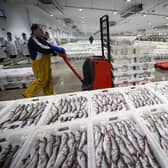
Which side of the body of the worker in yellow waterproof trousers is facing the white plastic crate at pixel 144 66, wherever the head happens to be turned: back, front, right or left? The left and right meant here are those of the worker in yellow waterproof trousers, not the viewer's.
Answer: front

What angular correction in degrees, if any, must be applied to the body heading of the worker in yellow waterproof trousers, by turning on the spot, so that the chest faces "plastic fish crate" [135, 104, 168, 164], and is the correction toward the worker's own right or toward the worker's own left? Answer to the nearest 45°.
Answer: approximately 90° to the worker's own right

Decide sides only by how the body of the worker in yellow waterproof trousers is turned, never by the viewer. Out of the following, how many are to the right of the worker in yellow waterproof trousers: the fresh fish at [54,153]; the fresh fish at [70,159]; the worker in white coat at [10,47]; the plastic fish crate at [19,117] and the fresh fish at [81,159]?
4

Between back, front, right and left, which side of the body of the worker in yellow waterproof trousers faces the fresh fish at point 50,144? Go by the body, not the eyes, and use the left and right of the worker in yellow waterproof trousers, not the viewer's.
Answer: right

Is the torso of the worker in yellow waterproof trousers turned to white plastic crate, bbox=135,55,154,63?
yes

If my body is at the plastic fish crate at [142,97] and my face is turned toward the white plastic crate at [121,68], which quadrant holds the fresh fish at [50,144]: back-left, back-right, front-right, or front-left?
back-left

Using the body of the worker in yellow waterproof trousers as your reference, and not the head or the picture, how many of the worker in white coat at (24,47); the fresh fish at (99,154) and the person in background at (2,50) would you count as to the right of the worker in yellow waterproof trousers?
1

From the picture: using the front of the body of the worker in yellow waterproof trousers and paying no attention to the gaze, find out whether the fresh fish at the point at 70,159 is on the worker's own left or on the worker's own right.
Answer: on the worker's own right

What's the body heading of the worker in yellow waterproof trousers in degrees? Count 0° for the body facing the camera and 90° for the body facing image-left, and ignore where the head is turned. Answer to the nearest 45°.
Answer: approximately 270°

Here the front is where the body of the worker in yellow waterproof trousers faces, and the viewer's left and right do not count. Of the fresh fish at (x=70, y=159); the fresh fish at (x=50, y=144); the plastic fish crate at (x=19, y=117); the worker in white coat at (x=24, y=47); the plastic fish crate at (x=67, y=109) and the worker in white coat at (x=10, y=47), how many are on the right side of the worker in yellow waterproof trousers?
4

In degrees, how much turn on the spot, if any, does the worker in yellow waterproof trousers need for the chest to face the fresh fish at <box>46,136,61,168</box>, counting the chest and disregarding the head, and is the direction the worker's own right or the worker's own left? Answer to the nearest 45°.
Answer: approximately 90° to the worker's own right

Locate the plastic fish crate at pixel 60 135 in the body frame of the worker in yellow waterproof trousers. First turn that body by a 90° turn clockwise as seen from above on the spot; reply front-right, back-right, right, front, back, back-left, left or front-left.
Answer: front

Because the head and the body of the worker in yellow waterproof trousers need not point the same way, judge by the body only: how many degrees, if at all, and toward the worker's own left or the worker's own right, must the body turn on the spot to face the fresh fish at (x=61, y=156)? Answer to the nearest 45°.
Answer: approximately 90° to the worker's own right

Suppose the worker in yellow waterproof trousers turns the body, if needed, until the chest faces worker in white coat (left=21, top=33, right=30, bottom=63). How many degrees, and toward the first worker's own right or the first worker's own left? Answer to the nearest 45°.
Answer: approximately 90° to the first worker's own left
